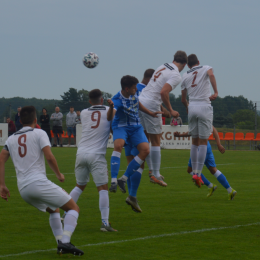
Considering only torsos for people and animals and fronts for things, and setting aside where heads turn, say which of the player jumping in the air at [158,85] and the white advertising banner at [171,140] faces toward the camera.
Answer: the white advertising banner

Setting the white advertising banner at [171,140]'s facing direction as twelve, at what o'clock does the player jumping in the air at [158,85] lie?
The player jumping in the air is roughly at 12 o'clock from the white advertising banner.

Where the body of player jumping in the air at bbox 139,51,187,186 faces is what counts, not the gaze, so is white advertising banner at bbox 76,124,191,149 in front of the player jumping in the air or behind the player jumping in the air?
in front

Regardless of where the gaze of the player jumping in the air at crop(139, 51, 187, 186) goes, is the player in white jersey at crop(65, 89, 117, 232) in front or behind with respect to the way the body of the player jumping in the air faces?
behind

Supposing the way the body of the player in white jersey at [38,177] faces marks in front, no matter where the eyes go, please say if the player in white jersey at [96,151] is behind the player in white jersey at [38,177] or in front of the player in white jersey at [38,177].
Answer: in front

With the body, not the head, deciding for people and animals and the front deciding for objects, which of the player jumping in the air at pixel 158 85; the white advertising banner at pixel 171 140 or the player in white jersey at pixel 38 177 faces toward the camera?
the white advertising banner

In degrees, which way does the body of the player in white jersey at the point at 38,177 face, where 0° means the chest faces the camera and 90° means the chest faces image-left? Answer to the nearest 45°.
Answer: approximately 225°

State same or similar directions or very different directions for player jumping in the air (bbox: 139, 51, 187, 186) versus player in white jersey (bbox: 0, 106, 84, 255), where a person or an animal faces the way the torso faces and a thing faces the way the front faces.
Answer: same or similar directions

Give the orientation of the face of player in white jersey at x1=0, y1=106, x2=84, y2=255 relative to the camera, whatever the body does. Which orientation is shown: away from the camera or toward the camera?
away from the camera

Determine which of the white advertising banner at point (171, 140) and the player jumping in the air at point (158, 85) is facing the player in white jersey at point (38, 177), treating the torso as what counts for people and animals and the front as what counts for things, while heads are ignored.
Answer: the white advertising banner

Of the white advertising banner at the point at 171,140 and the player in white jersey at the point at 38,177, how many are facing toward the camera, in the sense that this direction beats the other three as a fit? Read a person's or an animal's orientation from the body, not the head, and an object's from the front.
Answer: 1

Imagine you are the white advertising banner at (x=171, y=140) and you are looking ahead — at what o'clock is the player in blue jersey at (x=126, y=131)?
The player in blue jersey is roughly at 12 o'clock from the white advertising banner.

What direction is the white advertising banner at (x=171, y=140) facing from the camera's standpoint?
toward the camera

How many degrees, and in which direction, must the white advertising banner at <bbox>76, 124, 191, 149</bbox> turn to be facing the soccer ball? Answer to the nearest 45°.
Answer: approximately 45° to its right
